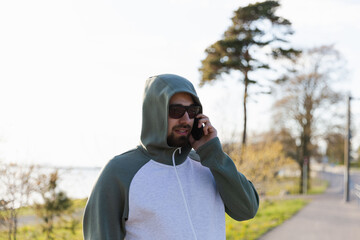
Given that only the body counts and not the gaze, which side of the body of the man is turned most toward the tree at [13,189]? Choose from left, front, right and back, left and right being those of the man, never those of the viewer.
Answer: back

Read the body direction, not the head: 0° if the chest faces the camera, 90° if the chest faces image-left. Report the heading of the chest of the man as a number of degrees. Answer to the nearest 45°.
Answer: approximately 315°

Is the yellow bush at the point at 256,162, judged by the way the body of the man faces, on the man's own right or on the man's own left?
on the man's own left

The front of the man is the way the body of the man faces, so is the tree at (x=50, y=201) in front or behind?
behind
